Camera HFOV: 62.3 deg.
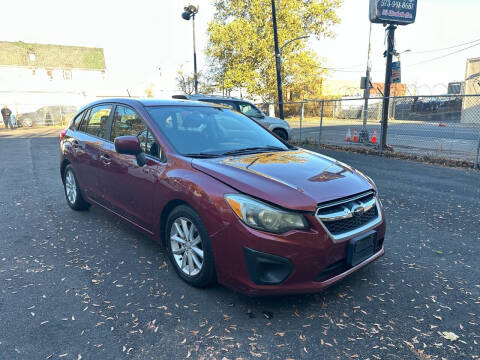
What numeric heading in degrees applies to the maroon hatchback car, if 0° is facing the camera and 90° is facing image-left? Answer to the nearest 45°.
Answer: approximately 315°

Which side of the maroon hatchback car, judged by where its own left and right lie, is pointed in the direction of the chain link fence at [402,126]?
left

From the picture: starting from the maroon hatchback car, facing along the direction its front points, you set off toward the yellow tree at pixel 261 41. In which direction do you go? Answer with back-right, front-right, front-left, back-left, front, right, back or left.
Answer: back-left

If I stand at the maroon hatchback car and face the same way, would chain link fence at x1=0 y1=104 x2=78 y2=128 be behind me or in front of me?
behind
